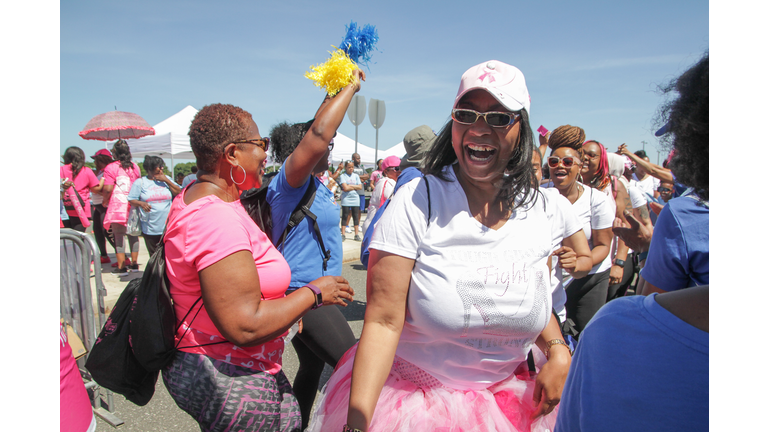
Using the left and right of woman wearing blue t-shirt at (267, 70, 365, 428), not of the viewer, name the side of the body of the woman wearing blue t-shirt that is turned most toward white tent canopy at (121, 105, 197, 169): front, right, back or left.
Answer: left

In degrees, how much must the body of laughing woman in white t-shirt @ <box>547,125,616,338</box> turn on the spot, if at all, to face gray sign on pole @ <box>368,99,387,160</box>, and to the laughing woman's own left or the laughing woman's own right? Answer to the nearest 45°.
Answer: approximately 90° to the laughing woman's own right

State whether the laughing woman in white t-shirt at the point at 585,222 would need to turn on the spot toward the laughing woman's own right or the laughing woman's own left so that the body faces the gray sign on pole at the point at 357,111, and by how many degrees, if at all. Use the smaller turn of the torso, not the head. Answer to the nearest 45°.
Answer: approximately 90° to the laughing woman's own right

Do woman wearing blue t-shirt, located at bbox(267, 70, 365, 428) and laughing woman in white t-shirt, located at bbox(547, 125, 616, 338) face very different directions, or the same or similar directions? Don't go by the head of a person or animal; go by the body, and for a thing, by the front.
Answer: very different directions

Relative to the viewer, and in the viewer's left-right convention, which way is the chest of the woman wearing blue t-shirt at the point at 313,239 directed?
facing to the right of the viewer

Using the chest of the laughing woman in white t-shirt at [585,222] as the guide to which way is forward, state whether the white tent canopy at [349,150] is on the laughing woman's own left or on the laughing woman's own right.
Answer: on the laughing woman's own right
